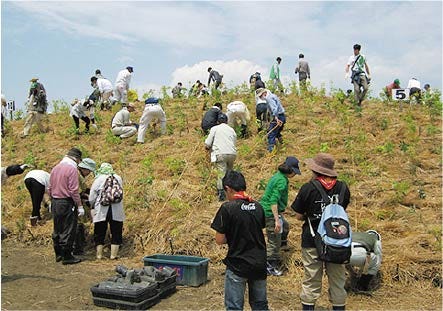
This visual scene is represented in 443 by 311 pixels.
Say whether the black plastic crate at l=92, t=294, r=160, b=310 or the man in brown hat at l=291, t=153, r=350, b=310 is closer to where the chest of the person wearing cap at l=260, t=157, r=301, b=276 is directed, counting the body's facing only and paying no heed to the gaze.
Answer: the man in brown hat

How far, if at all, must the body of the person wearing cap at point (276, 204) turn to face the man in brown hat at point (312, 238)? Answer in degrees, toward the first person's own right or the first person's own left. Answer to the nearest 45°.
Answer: approximately 90° to the first person's own right

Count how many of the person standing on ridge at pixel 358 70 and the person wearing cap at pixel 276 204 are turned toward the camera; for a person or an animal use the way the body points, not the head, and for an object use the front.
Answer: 1

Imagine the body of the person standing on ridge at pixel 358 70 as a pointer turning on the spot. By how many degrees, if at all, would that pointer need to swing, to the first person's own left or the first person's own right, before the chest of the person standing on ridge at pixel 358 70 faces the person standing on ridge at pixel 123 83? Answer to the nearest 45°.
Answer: approximately 90° to the first person's own right

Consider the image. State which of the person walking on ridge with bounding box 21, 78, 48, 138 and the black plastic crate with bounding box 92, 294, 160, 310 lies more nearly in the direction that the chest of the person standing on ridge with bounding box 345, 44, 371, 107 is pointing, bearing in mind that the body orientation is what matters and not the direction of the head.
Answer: the black plastic crate

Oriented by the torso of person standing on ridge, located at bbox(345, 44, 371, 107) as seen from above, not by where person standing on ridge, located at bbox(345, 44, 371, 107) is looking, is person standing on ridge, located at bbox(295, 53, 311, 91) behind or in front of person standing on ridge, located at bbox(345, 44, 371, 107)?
behind

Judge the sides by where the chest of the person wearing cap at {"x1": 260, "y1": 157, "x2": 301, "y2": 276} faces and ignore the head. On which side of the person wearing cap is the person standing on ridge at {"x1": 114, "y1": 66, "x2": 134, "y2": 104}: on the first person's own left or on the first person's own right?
on the first person's own left
